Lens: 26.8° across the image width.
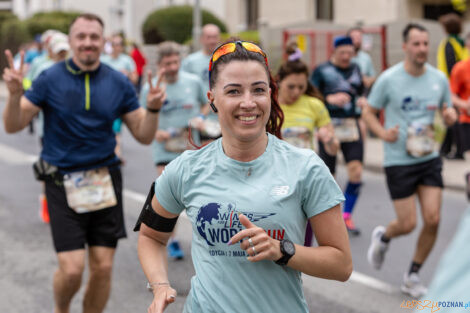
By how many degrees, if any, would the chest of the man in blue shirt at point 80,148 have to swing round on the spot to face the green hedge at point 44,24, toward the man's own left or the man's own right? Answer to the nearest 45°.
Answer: approximately 180°

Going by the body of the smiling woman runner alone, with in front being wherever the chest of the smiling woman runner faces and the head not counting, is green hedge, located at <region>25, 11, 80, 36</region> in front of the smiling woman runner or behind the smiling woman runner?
behind

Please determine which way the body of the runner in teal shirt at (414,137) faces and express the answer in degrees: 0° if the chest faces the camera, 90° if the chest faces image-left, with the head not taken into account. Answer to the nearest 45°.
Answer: approximately 315°

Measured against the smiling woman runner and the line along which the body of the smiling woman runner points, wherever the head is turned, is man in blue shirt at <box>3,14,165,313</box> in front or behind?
behind

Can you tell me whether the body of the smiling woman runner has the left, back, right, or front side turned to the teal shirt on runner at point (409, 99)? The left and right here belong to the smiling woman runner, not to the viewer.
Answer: back

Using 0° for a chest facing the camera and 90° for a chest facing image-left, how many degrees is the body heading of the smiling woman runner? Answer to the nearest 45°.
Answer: approximately 0°

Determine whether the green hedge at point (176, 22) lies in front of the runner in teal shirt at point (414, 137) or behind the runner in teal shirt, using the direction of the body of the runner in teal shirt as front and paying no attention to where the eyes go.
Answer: behind

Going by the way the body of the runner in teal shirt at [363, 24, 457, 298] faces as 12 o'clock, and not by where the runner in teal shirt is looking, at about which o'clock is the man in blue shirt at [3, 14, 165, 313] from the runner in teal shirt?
The man in blue shirt is roughly at 3 o'clock from the runner in teal shirt.

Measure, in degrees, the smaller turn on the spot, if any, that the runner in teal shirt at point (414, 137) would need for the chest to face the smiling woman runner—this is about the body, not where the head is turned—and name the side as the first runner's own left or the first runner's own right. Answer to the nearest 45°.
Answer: approximately 45° to the first runner's own right

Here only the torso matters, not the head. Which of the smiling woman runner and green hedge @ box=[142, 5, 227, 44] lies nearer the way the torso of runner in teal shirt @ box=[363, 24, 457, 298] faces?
the smiling woman runner

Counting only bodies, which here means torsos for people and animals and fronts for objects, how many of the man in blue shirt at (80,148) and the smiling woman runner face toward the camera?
2

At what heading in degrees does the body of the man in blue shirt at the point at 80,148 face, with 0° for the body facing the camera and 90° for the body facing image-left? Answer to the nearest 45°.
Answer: approximately 0°
